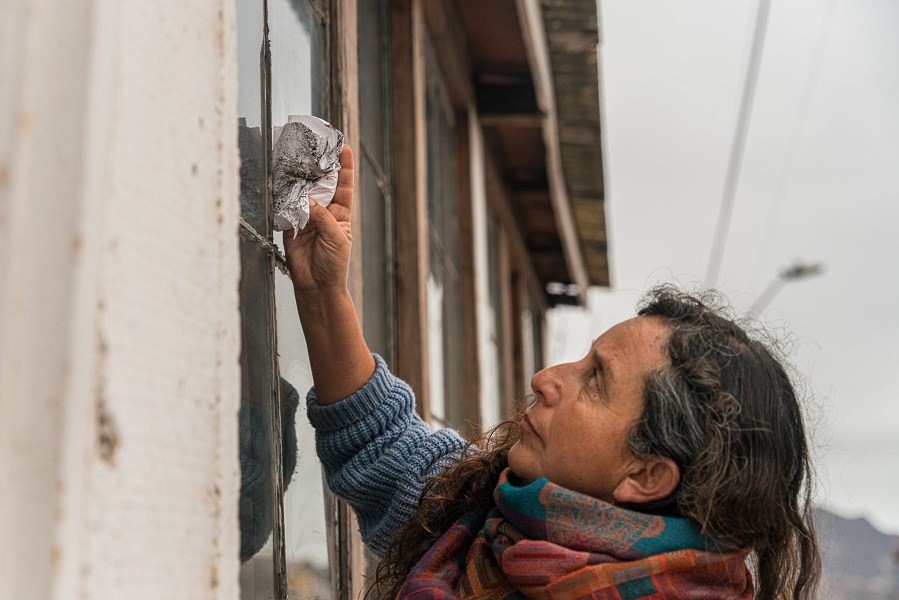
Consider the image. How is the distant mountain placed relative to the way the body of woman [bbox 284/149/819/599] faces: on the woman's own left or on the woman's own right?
on the woman's own right

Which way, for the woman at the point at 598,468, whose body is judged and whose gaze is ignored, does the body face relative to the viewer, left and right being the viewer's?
facing to the left of the viewer

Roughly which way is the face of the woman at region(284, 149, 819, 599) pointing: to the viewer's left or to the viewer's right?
to the viewer's left
